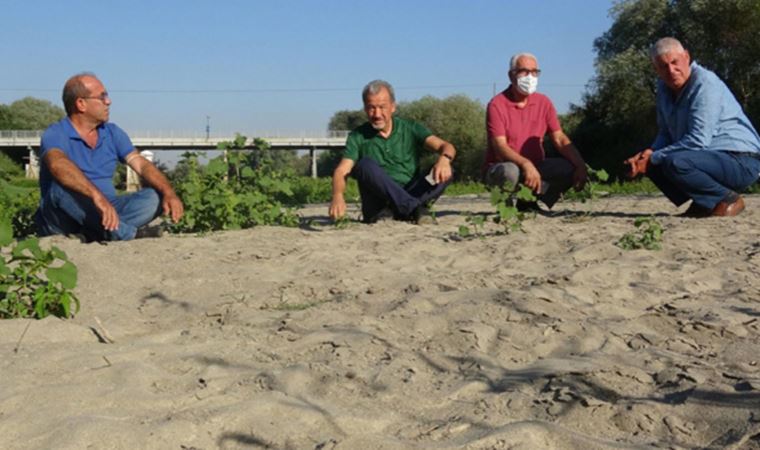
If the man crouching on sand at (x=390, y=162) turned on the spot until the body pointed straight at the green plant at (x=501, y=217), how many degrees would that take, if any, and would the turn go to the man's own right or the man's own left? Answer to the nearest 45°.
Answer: approximately 45° to the man's own left

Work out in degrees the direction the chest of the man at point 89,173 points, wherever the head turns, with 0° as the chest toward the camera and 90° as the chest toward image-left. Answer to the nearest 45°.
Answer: approximately 315°

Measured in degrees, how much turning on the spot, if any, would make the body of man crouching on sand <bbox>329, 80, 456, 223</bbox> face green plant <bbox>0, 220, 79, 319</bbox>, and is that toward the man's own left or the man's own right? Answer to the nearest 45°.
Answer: approximately 45° to the man's own right

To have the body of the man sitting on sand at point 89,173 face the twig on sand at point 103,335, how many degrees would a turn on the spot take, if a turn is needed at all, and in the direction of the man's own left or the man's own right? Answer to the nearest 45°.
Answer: approximately 45° to the man's own right

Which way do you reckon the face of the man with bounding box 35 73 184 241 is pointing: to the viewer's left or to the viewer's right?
to the viewer's right

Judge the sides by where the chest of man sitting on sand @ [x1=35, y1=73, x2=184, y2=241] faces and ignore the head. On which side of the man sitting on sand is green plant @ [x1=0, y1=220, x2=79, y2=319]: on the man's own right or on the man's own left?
on the man's own right

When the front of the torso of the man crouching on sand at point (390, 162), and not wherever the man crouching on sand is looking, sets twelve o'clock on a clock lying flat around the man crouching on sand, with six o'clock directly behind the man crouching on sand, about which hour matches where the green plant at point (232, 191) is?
The green plant is roughly at 3 o'clock from the man crouching on sand.

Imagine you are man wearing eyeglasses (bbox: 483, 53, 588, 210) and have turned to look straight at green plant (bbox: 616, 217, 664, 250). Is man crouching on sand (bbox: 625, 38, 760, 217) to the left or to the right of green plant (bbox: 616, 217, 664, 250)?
left

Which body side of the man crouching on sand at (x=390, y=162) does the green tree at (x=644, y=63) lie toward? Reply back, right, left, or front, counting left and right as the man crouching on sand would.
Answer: back
